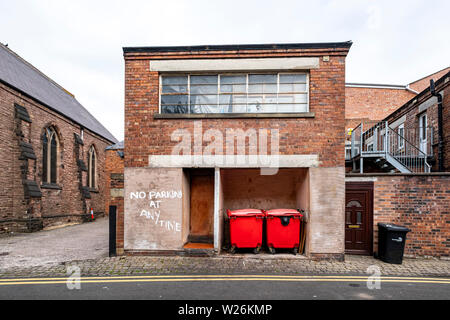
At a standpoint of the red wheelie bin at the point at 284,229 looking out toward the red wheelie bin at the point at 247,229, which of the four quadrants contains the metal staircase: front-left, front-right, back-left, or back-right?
back-right

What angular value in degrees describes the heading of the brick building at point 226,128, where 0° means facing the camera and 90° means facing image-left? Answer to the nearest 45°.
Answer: approximately 0°

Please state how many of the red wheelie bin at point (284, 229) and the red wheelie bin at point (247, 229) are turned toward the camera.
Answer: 2

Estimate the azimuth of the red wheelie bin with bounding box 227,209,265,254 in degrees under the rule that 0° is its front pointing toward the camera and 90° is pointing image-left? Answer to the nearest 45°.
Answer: approximately 0°

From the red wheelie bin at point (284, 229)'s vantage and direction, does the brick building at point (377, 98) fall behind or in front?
behind
